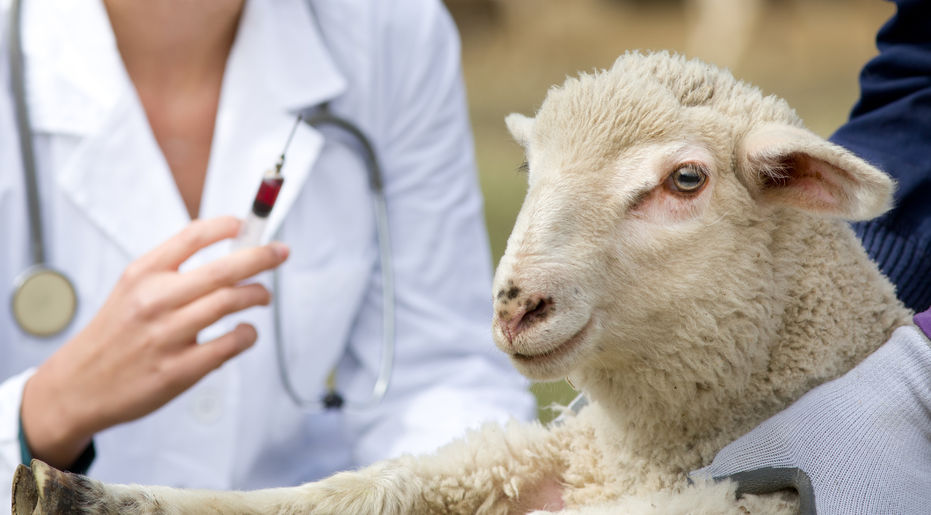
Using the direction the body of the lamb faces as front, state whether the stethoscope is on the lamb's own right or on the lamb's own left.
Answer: on the lamb's own right

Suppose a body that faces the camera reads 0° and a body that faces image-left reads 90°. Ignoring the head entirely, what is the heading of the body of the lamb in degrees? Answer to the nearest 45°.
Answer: approximately 45°
